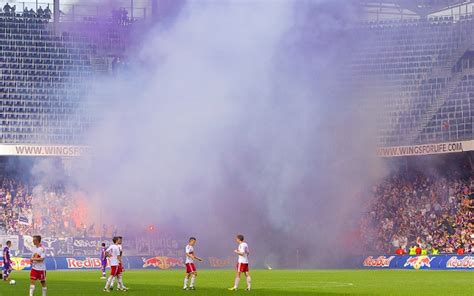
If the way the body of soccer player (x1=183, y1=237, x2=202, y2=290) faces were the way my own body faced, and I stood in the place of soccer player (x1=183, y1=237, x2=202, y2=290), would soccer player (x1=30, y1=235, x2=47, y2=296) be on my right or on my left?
on my right
